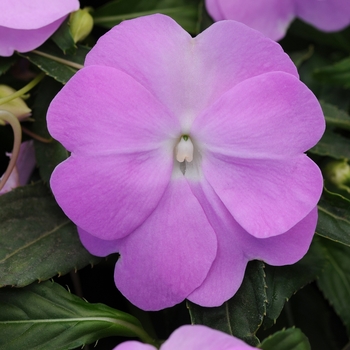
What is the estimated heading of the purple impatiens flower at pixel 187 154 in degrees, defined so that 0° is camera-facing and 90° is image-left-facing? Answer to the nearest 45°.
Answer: approximately 0°
